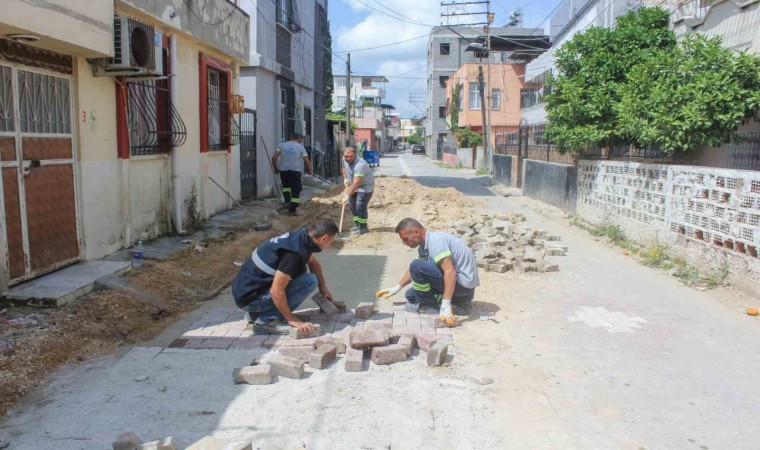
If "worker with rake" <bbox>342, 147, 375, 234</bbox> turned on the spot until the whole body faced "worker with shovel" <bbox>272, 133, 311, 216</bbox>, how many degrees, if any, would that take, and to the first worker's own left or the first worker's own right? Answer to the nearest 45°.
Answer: approximately 90° to the first worker's own right

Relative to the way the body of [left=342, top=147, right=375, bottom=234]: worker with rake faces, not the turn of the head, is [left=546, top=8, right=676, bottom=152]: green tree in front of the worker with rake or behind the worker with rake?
behind

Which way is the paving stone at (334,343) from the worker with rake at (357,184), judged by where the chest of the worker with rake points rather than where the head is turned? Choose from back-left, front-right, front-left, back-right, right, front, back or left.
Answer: front-left

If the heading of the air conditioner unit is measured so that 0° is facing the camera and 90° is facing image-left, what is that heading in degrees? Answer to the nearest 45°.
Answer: approximately 315°

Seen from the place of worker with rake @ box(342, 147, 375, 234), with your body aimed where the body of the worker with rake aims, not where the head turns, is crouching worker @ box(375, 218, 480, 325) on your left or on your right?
on your left

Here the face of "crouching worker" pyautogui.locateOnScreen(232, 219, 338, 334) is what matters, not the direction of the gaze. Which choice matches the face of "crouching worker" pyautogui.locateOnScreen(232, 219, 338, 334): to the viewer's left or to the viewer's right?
to the viewer's right

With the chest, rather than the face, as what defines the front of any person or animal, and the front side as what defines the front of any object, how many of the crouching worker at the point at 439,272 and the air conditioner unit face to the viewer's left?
1

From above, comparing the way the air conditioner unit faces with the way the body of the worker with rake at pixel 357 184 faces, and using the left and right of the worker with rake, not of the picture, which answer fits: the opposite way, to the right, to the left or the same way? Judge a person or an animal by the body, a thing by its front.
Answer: to the left

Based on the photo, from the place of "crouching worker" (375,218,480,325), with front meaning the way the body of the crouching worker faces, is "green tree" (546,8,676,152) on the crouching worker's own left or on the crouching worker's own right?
on the crouching worker's own right

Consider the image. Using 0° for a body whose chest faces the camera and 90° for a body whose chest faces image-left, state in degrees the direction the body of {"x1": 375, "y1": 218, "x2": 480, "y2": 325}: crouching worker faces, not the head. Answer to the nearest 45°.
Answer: approximately 90°

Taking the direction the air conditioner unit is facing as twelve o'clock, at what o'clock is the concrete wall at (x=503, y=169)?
The concrete wall is roughly at 9 o'clock from the air conditioner unit.

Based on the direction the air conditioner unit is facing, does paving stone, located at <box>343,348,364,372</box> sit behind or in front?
in front

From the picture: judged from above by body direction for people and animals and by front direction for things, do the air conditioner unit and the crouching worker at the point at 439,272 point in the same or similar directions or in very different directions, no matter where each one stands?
very different directions
